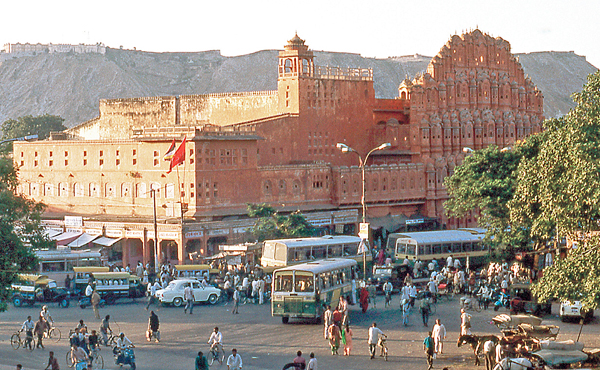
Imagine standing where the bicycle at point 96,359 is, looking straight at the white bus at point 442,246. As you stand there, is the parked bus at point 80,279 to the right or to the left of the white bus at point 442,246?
left

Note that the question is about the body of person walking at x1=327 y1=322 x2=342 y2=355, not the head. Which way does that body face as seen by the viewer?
away from the camera

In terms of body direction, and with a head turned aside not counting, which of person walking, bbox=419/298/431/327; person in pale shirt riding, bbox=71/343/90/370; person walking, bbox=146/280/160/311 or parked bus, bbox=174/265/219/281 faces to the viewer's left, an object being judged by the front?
the person in pale shirt riding

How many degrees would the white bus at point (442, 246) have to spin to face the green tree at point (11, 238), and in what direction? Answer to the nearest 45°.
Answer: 0° — it already faces it

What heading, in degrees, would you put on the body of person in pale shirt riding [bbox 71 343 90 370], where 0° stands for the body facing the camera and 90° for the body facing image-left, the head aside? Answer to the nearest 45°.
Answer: approximately 90°

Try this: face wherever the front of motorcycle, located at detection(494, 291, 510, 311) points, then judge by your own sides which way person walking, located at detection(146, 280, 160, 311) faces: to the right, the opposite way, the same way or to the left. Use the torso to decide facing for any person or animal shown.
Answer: the opposite way
